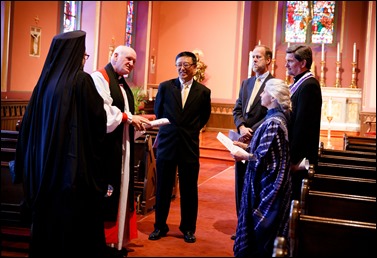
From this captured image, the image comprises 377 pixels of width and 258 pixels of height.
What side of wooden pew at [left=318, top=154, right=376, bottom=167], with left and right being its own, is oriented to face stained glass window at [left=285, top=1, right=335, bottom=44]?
front

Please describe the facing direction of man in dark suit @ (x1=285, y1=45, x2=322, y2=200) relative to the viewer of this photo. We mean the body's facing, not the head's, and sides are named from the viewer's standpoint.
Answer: facing to the left of the viewer

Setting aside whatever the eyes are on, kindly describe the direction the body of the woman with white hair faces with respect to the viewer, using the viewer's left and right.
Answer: facing to the left of the viewer

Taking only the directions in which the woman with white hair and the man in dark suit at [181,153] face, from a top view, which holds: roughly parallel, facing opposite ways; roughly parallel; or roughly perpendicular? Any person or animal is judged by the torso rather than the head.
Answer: roughly perpendicular

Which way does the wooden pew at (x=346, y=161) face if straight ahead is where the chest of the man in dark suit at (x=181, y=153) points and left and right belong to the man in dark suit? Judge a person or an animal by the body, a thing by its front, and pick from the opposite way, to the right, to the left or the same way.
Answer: the opposite way

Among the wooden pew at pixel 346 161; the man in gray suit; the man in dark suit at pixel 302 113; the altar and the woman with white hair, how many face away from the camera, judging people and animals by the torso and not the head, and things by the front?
1

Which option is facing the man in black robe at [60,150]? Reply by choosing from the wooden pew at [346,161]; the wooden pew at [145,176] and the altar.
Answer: the altar

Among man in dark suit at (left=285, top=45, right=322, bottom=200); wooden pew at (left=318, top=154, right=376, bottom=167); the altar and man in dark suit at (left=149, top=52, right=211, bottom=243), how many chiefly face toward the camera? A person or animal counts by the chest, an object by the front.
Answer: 2

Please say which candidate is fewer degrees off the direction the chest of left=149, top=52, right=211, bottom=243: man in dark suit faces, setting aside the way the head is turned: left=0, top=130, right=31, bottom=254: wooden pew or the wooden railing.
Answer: the wooden pew

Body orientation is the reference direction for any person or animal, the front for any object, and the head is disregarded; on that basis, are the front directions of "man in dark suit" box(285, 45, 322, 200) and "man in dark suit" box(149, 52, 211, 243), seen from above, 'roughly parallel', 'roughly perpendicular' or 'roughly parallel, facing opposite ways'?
roughly perpendicular

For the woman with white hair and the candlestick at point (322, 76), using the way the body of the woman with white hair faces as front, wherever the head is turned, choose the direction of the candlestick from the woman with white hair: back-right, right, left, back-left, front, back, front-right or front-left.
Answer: right

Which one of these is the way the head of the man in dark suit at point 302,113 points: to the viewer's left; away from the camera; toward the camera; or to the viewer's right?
to the viewer's left

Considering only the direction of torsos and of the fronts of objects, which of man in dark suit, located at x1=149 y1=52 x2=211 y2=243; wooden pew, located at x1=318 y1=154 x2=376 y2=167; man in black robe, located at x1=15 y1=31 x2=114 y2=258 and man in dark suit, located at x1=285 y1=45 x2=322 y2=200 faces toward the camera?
man in dark suit, located at x1=149 y1=52 x2=211 y2=243

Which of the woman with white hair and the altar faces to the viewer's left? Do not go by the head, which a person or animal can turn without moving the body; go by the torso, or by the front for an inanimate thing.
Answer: the woman with white hair

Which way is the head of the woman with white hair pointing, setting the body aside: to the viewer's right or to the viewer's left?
to the viewer's left

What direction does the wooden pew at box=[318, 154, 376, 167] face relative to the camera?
away from the camera

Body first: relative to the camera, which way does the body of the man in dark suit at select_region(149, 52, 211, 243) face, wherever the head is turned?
toward the camera
